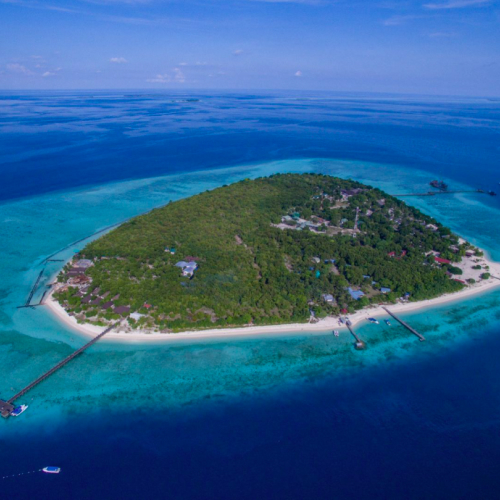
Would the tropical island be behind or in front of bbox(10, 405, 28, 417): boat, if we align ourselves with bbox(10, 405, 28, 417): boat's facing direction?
in front

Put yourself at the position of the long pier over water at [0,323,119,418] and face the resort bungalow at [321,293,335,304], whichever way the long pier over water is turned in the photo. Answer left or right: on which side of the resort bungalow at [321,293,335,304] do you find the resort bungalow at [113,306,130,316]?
left

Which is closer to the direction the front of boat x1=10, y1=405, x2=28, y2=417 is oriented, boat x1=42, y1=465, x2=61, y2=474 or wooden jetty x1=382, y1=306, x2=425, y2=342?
the wooden jetty

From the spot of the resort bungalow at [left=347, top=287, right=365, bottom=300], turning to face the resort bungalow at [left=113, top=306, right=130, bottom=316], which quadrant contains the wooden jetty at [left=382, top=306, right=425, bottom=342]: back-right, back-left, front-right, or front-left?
back-left

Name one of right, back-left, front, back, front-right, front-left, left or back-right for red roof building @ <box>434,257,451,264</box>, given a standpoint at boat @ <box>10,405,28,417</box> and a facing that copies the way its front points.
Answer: front-right

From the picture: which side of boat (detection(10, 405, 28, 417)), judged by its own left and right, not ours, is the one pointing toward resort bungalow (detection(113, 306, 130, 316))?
front

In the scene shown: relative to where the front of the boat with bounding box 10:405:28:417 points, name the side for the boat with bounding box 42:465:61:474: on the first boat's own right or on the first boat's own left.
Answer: on the first boat's own right

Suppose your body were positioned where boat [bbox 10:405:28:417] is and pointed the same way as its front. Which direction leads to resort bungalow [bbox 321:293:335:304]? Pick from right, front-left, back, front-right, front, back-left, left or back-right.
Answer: front-right

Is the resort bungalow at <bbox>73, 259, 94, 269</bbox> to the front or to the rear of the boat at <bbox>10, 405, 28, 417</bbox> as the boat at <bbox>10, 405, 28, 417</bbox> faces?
to the front

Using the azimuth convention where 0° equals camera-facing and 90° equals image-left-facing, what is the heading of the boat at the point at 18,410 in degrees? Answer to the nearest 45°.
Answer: approximately 225°
